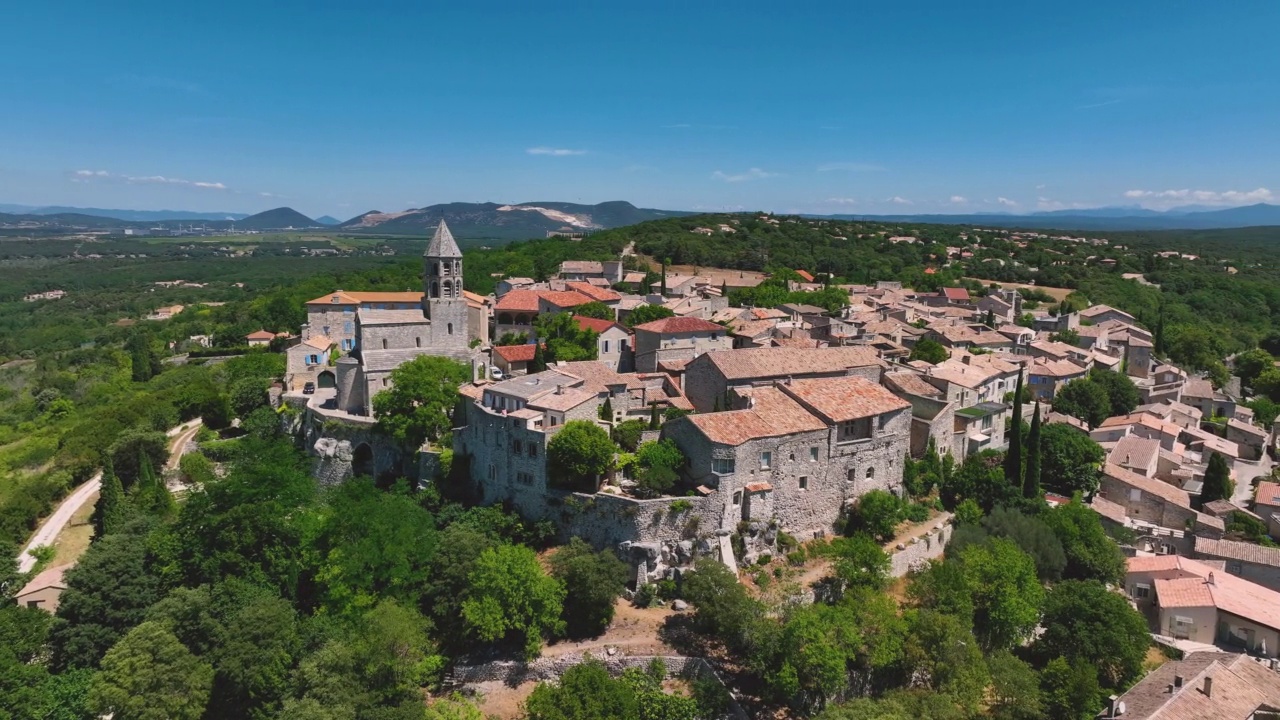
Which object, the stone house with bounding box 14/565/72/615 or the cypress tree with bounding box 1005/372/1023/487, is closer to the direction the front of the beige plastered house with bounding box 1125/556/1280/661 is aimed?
the stone house

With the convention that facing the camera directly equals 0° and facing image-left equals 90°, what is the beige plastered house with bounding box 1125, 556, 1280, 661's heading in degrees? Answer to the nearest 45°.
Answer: approximately 45°

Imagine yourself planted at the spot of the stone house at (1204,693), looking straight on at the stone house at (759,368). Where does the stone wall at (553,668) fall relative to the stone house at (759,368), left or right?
left

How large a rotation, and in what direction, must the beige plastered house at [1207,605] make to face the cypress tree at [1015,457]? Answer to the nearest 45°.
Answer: approximately 90° to its right

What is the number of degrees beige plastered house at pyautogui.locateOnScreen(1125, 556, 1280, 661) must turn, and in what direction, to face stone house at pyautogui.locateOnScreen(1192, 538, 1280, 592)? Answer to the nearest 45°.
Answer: approximately 135° to its right

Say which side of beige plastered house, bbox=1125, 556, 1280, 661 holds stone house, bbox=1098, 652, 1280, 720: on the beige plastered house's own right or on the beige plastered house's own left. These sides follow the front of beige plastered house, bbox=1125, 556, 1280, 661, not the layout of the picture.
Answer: on the beige plastered house's own left

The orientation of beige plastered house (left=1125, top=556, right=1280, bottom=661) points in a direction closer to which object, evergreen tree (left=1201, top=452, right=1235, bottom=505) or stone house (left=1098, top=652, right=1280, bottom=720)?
the stone house

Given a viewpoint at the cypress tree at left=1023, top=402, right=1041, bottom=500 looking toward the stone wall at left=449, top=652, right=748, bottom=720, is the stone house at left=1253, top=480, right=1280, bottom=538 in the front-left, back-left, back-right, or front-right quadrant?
back-left
